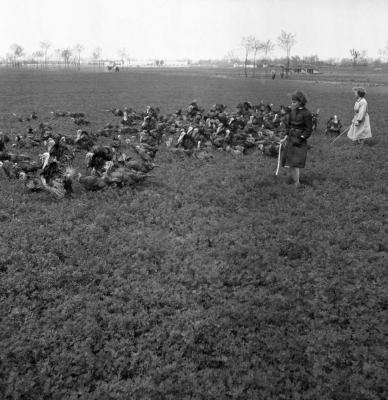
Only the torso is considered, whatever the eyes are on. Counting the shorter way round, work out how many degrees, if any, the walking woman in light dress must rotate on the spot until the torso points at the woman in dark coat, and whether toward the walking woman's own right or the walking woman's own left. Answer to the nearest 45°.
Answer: approximately 90° to the walking woman's own left

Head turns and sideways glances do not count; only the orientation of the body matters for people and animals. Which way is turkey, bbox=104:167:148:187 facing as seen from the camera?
to the viewer's left

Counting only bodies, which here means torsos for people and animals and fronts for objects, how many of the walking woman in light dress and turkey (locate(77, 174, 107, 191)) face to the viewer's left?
2

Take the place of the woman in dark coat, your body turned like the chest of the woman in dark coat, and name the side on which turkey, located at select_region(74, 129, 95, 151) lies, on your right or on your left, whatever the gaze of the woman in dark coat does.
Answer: on your right

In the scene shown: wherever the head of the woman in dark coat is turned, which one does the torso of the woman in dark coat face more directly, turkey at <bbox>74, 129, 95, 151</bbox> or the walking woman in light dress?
the turkey

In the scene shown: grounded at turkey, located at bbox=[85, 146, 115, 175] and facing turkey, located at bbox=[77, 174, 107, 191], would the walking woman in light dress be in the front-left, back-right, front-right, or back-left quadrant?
back-left

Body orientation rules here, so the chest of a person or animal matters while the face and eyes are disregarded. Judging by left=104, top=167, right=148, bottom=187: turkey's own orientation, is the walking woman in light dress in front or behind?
behind

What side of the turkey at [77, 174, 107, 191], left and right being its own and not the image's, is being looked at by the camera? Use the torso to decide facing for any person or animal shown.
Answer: left

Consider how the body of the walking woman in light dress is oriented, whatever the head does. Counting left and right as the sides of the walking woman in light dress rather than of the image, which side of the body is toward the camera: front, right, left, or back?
left

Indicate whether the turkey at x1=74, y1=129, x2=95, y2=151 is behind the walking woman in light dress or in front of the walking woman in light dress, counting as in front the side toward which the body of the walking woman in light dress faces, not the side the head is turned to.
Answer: in front
